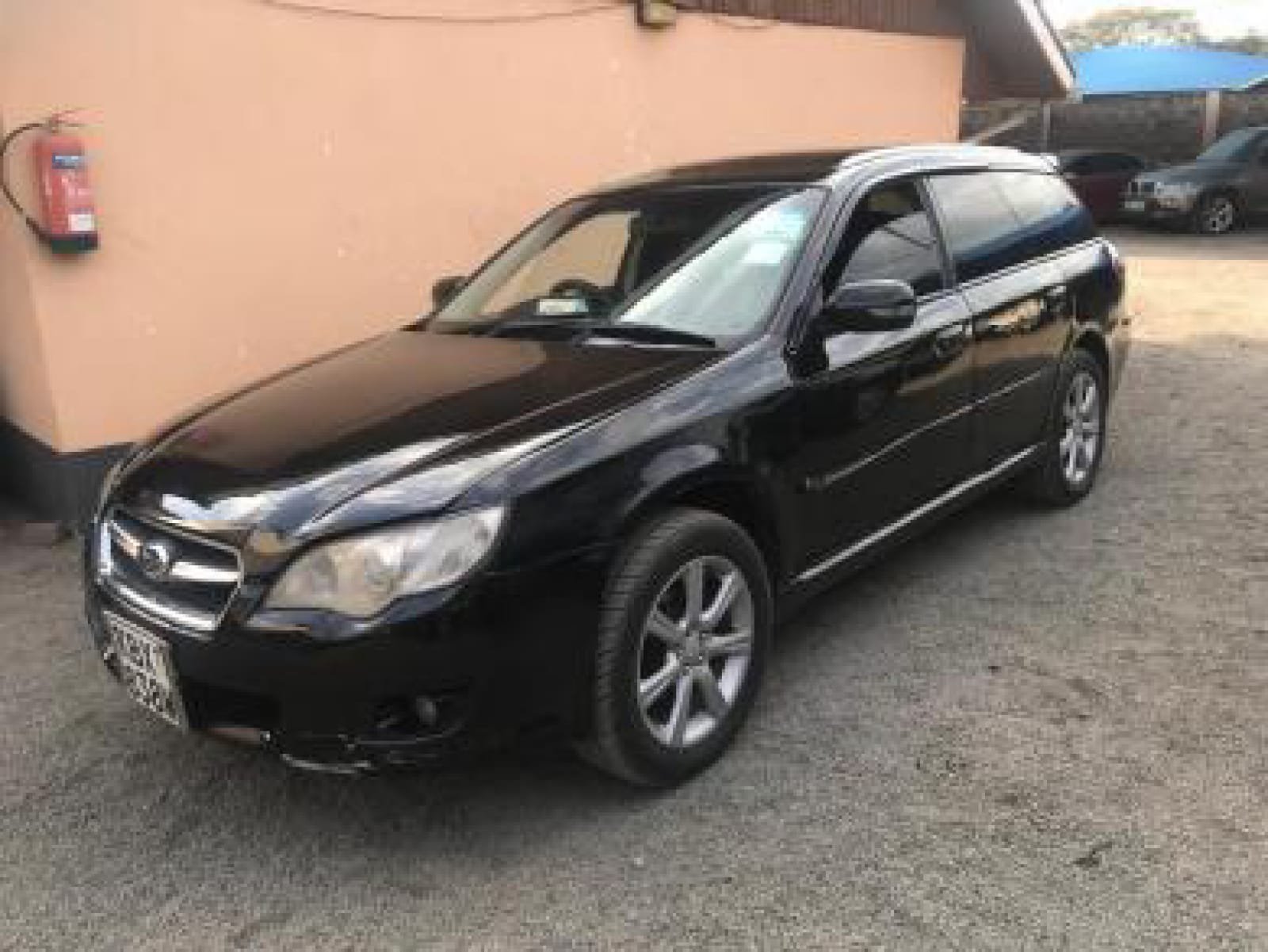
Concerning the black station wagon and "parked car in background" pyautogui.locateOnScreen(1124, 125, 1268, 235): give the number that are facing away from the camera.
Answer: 0

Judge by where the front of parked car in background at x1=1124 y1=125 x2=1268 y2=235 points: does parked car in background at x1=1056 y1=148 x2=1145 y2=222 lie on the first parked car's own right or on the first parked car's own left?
on the first parked car's own right

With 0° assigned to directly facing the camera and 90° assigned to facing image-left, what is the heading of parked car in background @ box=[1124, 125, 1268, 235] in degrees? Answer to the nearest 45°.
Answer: approximately 45°

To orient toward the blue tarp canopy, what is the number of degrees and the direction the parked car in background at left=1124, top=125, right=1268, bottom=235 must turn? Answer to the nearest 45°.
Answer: approximately 135° to its right

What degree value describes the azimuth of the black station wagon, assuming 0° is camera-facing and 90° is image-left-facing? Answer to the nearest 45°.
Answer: approximately 45°

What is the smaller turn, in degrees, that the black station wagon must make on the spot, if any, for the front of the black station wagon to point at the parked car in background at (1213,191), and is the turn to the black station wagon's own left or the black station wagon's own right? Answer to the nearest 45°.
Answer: approximately 180°

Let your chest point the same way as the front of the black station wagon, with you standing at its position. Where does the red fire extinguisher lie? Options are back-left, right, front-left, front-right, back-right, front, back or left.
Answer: right

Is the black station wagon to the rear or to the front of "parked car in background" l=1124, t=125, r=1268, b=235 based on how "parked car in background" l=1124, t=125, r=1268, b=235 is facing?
to the front
